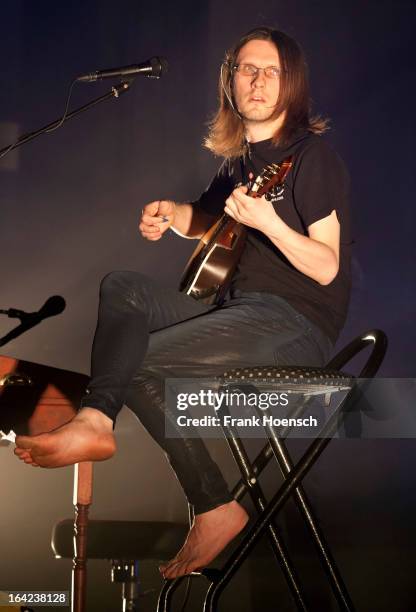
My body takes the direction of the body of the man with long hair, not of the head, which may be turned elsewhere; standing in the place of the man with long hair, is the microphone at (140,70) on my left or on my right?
on my right

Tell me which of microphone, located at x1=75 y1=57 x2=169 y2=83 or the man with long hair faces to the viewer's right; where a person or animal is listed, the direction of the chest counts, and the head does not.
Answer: the microphone

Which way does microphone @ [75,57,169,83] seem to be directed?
to the viewer's right

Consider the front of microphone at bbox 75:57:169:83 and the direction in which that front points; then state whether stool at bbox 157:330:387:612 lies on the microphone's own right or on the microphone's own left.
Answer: on the microphone's own right

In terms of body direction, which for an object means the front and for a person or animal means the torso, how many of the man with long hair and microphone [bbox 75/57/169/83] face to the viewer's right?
1
